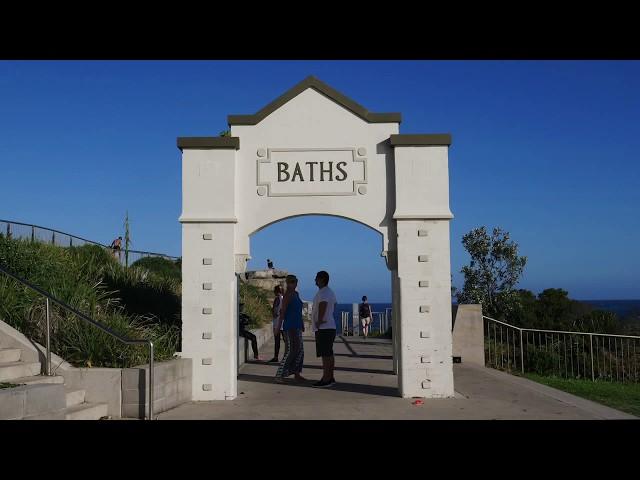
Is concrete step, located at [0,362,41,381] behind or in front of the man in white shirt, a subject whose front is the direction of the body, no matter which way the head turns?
in front

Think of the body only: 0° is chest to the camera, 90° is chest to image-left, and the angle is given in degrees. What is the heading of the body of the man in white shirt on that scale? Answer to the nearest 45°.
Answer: approximately 90°

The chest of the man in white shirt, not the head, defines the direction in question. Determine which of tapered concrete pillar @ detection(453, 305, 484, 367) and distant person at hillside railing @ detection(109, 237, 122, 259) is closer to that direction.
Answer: the distant person at hillside railing

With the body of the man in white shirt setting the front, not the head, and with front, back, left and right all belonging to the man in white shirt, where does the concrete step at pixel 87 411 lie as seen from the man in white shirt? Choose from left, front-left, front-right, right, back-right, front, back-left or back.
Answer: front-left

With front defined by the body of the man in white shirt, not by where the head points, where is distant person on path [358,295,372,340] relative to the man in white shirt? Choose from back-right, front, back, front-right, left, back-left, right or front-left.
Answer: right

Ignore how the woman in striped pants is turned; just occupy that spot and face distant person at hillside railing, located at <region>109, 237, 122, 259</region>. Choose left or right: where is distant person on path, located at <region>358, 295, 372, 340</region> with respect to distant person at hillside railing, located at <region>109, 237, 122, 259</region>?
right
